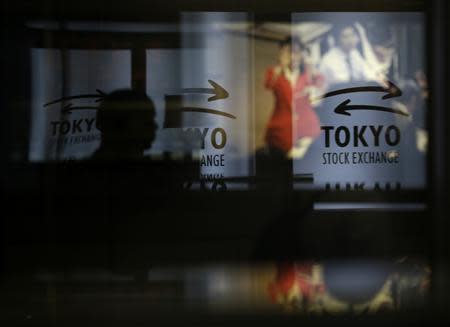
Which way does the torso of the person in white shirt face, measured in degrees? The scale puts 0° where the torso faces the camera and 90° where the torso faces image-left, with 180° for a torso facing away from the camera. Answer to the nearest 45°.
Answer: approximately 0°

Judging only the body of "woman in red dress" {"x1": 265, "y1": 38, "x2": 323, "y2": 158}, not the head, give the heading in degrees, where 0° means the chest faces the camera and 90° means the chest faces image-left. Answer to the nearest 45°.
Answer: approximately 0°

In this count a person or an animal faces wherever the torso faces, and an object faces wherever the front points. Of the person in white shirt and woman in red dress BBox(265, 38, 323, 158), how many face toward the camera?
2
